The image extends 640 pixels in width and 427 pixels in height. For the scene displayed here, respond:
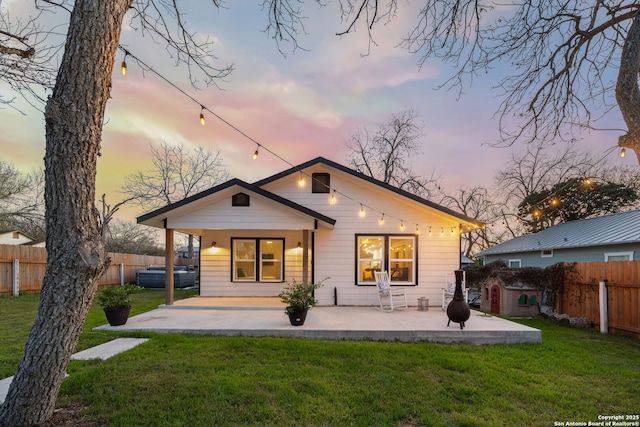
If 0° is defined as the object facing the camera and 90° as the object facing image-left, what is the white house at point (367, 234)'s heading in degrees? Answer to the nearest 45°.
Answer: approximately 0°

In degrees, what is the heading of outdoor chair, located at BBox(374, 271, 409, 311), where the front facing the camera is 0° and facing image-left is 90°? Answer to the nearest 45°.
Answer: approximately 315°

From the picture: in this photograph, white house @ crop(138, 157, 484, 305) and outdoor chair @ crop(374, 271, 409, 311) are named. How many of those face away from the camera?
0

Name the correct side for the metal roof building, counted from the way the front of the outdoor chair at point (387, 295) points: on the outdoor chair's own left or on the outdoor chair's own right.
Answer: on the outdoor chair's own left

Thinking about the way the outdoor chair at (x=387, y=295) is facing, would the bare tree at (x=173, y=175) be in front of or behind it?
behind
